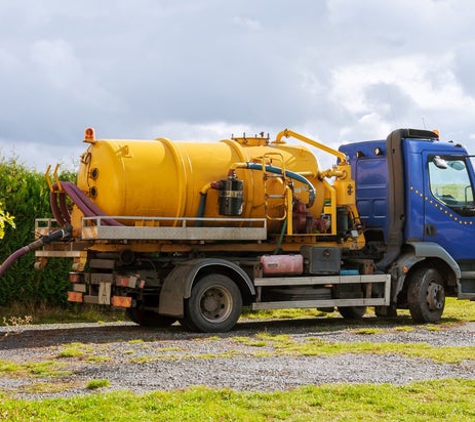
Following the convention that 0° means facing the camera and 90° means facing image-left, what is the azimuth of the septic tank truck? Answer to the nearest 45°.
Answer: approximately 225°
